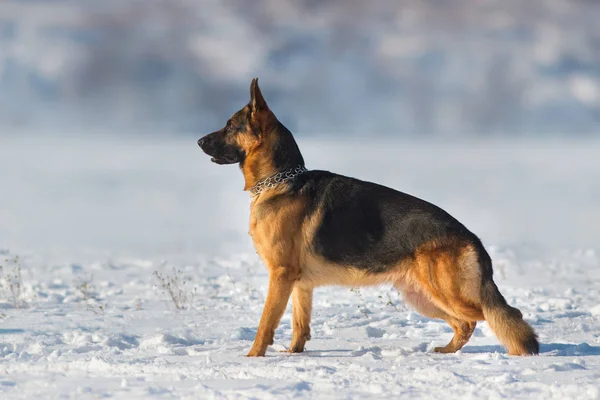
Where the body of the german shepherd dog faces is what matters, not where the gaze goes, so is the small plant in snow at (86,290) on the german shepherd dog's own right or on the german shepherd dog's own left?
on the german shepherd dog's own right

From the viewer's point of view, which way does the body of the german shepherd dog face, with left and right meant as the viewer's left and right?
facing to the left of the viewer
